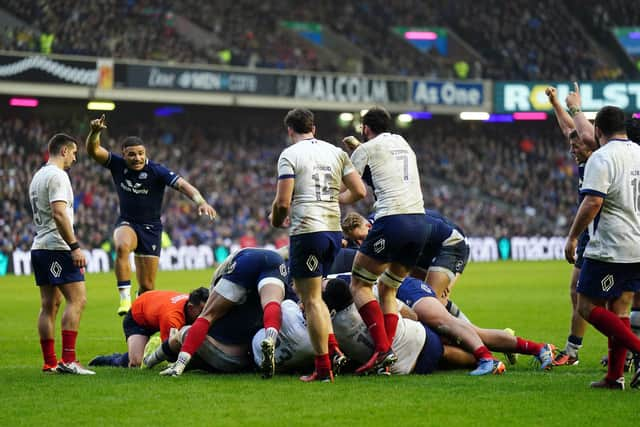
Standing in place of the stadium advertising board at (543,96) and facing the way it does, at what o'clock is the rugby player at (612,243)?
The rugby player is roughly at 12 o'clock from the stadium advertising board.

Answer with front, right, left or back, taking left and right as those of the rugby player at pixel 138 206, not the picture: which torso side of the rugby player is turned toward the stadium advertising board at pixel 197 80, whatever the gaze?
back

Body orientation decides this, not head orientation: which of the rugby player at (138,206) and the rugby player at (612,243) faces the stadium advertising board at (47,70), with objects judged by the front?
the rugby player at (612,243)

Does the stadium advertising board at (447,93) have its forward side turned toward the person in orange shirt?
yes

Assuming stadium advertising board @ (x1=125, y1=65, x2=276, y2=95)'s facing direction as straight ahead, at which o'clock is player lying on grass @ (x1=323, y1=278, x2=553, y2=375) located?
The player lying on grass is roughly at 12 o'clock from the stadium advertising board.

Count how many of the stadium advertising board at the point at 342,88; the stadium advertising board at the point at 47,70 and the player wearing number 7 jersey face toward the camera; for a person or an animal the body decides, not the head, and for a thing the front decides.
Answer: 2

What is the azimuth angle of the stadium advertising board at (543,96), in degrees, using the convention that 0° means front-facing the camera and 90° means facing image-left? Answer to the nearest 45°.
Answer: approximately 0°

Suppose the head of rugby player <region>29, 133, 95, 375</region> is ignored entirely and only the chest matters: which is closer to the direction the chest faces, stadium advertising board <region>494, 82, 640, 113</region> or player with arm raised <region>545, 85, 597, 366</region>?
the player with arm raised

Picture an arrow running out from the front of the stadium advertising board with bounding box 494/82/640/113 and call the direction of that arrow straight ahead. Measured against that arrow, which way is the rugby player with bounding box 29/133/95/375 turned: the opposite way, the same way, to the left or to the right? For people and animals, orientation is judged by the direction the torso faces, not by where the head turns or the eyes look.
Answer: to the left

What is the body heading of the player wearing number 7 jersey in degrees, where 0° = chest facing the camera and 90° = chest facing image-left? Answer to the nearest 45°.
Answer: approximately 135°

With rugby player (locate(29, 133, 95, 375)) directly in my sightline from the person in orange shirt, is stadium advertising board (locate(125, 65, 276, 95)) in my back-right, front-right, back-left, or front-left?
back-right

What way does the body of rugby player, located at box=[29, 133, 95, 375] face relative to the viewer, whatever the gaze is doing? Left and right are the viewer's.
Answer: facing away from the viewer and to the right of the viewer
